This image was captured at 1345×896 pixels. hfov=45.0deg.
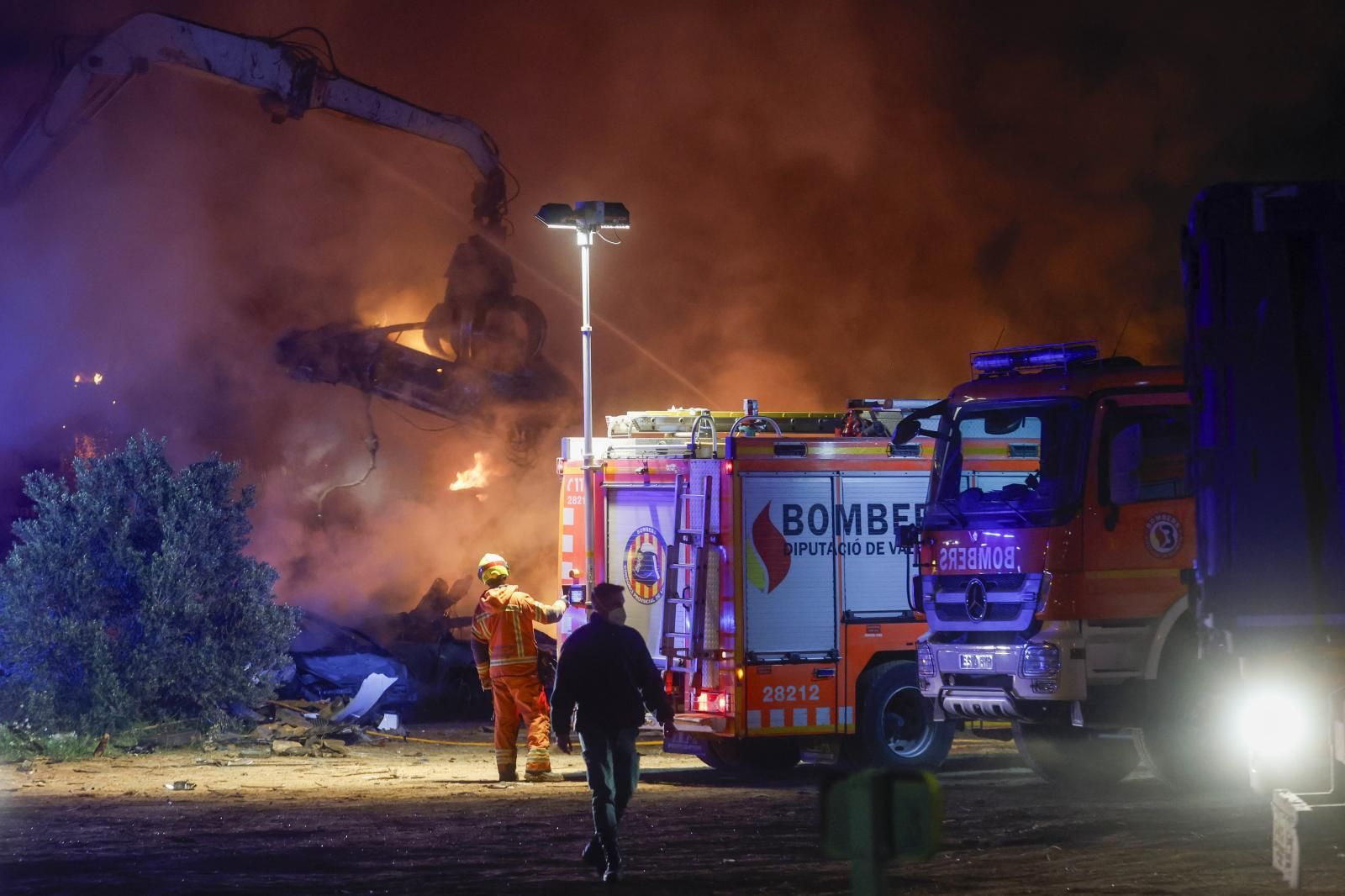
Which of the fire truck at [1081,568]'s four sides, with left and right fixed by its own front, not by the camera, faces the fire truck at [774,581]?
right

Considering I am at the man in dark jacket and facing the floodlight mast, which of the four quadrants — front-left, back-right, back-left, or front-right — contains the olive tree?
front-left

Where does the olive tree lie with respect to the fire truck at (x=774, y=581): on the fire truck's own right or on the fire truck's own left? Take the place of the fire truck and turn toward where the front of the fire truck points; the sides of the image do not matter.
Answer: on the fire truck's own left

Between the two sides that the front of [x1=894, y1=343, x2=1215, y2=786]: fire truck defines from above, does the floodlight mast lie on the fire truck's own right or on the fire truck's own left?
on the fire truck's own right

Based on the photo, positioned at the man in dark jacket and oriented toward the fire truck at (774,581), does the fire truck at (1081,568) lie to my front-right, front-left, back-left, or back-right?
front-right

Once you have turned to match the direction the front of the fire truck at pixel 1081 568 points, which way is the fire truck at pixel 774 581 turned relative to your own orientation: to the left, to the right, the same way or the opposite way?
the opposite way

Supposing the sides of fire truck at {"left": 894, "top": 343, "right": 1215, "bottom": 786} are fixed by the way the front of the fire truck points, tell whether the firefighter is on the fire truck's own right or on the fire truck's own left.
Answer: on the fire truck's own right

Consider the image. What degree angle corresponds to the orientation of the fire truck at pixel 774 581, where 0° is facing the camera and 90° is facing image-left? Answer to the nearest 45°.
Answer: approximately 225°

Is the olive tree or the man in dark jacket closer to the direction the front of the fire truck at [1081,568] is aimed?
the man in dark jacket

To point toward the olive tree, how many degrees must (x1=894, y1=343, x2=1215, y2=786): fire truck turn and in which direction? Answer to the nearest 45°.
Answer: approximately 45° to its right

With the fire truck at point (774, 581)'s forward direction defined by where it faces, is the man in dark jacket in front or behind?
behind

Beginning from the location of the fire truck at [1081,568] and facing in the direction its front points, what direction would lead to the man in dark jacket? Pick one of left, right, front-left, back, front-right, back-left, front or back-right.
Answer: front

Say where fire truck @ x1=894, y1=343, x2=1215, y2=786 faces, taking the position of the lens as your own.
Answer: facing the viewer and to the left of the viewer

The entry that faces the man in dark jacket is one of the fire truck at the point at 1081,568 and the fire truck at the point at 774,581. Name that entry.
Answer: the fire truck at the point at 1081,568

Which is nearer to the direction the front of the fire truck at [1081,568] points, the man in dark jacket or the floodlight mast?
the man in dark jacket
